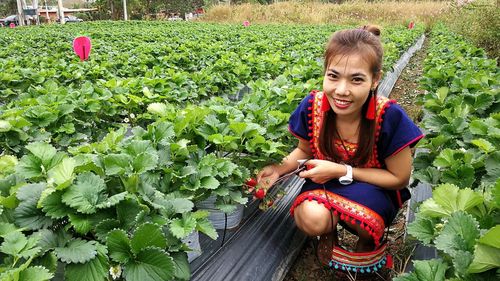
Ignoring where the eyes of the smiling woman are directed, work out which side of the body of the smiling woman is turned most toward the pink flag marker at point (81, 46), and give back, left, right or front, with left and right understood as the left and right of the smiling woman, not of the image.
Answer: right

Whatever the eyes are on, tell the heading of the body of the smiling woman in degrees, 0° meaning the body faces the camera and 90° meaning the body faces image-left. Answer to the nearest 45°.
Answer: approximately 45°
